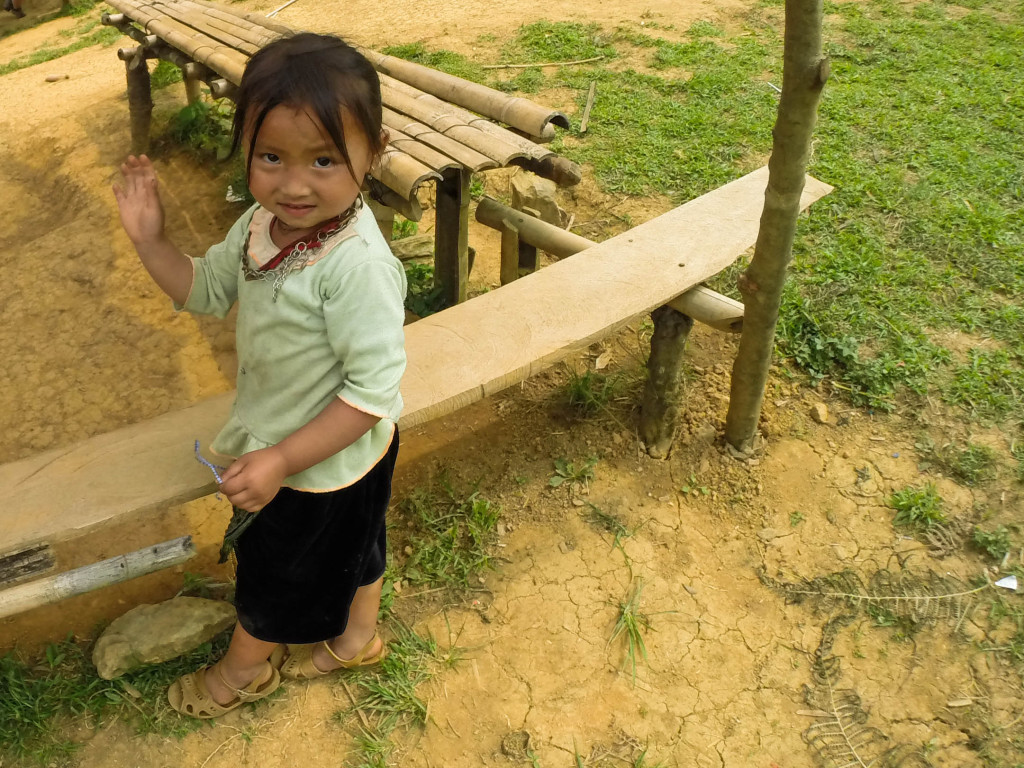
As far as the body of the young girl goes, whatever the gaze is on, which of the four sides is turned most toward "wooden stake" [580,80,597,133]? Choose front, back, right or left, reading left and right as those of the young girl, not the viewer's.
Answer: back

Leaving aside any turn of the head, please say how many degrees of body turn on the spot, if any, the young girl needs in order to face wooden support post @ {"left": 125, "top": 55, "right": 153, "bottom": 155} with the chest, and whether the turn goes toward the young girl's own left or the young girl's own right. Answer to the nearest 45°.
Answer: approximately 135° to the young girl's own right

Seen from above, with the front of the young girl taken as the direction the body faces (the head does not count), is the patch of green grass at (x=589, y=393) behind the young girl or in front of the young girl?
behind

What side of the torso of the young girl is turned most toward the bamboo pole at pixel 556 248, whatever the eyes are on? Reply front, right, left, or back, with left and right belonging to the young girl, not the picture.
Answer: back

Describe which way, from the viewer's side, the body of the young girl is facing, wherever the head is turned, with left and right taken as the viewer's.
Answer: facing the viewer and to the left of the viewer

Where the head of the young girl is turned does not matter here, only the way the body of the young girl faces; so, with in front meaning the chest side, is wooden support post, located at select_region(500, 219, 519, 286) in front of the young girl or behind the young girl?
behind

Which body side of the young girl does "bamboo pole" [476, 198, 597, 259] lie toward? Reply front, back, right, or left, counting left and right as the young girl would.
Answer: back
